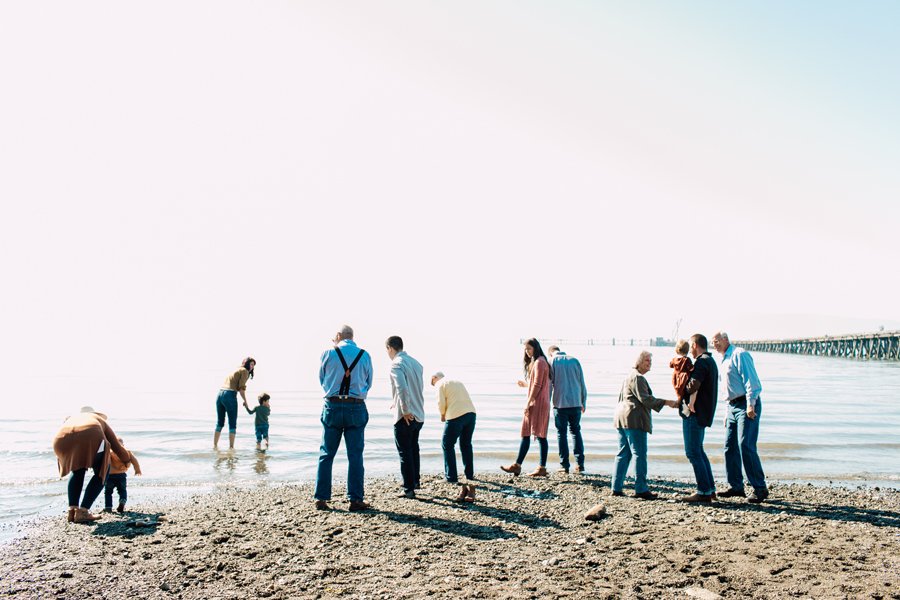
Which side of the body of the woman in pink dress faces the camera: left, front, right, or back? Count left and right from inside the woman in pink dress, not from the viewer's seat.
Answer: left

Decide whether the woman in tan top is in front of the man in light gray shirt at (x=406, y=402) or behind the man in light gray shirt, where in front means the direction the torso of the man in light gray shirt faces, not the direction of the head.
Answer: in front

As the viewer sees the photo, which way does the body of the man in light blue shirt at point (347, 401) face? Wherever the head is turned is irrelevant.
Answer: away from the camera

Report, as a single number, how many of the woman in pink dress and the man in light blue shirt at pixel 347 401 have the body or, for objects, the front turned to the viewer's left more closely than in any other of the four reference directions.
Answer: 1

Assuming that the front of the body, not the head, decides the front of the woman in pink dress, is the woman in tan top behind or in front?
in front

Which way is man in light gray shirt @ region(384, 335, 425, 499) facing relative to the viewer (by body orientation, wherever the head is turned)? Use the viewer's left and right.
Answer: facing away from the viewer and to the left of the viewer

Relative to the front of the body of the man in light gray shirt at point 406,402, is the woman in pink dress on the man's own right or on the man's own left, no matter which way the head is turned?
on the man's own right

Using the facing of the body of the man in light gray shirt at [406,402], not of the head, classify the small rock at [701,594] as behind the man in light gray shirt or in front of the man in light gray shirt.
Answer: behind
